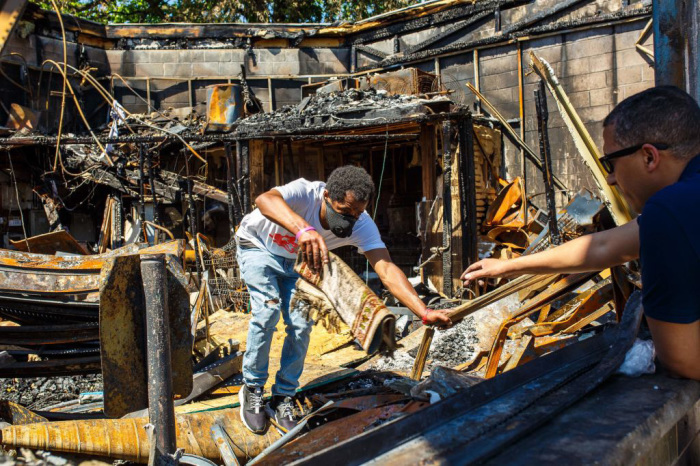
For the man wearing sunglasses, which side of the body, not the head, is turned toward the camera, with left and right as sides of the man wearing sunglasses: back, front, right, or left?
left

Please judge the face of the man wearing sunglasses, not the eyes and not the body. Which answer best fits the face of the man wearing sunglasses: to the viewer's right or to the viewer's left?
to the viewer's left

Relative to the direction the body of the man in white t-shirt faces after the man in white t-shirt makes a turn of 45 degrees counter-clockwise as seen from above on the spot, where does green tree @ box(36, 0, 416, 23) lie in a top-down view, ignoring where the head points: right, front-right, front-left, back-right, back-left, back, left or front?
left

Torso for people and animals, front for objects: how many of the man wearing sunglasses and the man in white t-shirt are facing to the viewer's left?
1

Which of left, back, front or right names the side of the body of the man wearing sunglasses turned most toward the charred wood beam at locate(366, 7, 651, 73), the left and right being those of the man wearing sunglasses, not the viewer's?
right

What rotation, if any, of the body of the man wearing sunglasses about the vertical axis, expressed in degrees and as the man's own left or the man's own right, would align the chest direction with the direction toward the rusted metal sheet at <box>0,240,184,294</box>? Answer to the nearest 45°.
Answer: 0° — they already face it

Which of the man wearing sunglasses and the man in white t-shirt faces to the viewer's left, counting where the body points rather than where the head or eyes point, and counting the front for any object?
the man wearing sunglasses

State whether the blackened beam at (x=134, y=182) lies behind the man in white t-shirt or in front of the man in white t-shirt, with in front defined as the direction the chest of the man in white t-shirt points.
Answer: behind

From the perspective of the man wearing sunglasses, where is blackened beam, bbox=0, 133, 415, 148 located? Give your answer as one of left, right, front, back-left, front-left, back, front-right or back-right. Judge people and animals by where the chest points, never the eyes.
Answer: front-right

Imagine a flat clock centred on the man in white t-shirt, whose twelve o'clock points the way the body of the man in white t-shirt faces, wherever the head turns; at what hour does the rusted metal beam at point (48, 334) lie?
The rusted metal beam is roughly at 4 o'clock from the man in white t-shirt.

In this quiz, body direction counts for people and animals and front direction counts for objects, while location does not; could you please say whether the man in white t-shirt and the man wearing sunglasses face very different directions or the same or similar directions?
very different directions

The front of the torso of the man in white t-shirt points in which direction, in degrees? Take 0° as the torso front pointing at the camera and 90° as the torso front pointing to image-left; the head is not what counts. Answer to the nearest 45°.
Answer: approximately 315°
